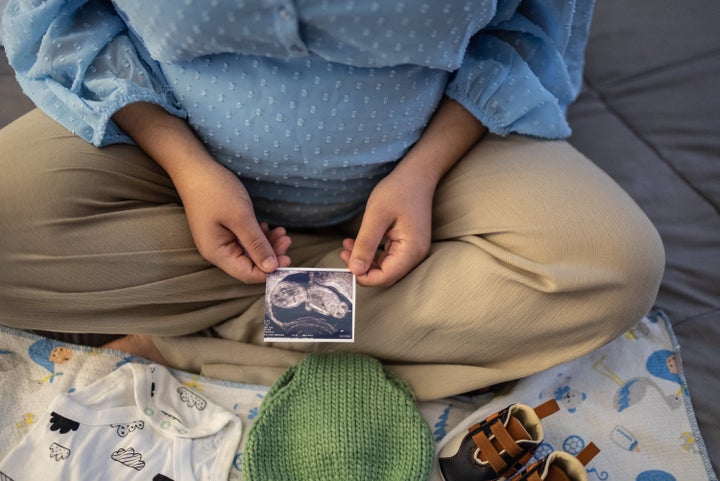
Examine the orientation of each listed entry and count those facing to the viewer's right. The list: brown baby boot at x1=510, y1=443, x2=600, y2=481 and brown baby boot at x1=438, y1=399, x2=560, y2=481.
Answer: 0

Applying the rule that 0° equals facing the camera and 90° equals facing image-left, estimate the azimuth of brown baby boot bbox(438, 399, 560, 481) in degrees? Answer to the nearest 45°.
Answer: approximately 45°

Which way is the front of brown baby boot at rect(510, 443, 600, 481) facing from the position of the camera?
facing the viewer and to the left of the viewer
